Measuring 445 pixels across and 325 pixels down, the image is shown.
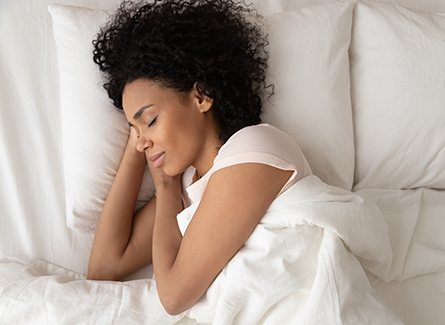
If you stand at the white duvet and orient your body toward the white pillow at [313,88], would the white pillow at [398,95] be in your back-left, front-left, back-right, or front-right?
front-right

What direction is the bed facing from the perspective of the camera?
toward the camera
